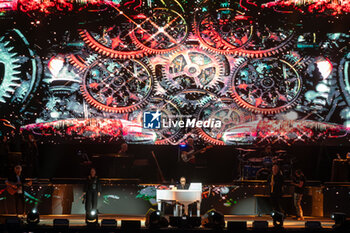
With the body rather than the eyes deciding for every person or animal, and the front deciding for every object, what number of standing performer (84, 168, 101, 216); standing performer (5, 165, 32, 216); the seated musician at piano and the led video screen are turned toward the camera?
4

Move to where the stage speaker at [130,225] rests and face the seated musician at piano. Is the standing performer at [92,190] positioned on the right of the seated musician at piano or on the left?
left

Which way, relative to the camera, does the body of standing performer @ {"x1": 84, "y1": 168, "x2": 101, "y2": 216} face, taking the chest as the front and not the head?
toward the camera

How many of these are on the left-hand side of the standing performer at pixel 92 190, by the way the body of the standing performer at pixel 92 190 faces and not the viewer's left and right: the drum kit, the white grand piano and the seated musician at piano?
3

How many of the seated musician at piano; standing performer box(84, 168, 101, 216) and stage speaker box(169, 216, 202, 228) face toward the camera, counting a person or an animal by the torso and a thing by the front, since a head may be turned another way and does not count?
2

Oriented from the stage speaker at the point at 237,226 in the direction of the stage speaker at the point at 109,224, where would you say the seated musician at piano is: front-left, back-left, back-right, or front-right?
front-right

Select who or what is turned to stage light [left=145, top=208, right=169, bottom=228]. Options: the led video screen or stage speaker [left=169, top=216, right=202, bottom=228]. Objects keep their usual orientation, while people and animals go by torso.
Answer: the led video screen

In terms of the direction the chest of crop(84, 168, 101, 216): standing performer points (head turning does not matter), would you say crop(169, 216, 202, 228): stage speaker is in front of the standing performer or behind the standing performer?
in front

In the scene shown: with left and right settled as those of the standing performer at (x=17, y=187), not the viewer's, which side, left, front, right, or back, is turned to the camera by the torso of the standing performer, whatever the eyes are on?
front

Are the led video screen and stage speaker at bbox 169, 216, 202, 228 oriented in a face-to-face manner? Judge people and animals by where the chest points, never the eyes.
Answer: yes

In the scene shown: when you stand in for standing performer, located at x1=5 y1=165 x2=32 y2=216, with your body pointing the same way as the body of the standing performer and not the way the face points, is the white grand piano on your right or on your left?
on your left

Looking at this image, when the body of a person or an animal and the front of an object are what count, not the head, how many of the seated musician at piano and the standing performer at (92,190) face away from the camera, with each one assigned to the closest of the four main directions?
0

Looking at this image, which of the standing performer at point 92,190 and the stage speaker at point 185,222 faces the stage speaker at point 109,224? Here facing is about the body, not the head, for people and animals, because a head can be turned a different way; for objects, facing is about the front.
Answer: the standing performer

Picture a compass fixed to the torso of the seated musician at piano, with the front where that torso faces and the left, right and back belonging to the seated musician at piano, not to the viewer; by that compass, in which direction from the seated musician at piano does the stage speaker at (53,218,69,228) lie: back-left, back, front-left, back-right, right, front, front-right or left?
front-right

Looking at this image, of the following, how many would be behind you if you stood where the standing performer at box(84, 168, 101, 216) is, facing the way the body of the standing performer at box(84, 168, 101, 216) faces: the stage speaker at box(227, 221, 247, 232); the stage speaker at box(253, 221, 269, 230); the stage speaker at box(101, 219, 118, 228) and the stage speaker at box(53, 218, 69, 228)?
0

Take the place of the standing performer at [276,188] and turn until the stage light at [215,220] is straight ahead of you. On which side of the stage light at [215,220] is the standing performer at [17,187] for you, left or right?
right

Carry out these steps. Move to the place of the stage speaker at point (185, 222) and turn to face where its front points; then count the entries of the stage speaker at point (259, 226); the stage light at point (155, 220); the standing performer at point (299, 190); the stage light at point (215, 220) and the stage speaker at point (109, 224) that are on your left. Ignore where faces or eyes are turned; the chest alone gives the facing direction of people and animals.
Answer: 2

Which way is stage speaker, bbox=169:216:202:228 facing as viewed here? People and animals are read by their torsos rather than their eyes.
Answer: away from the camera
